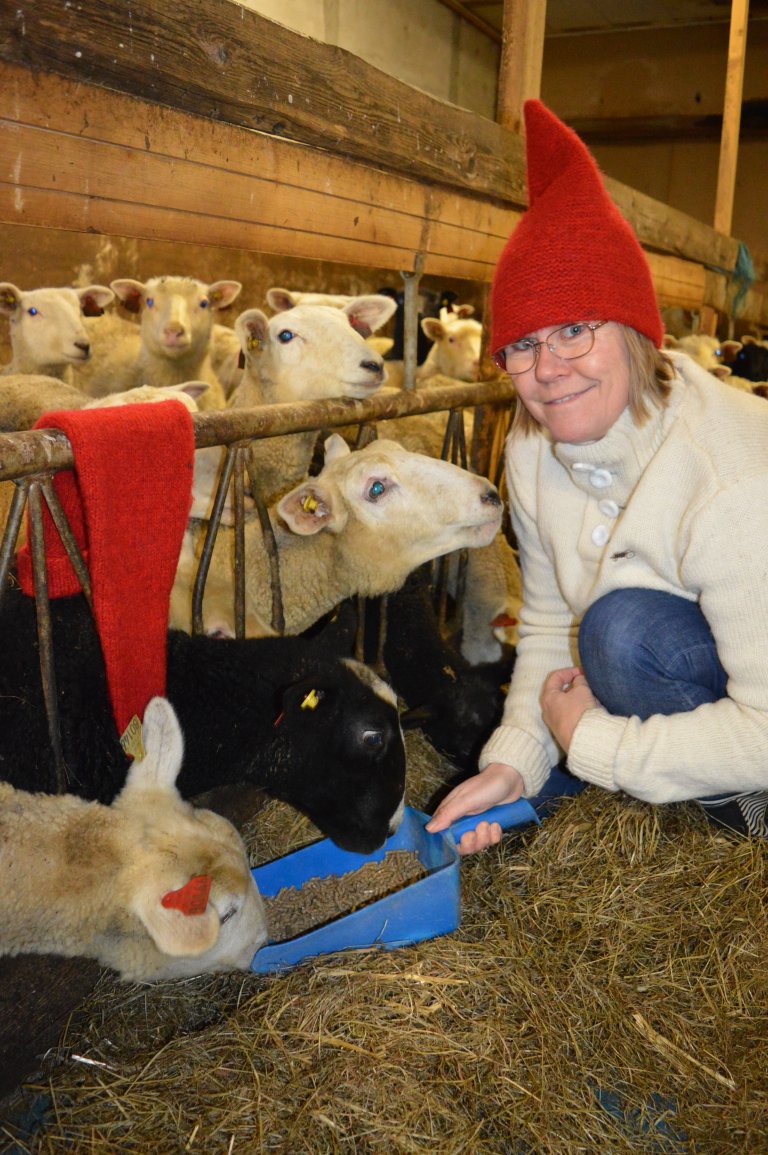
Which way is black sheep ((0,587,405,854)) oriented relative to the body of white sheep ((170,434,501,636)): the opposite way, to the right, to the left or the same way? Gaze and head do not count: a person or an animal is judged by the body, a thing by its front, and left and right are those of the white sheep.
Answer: the same way

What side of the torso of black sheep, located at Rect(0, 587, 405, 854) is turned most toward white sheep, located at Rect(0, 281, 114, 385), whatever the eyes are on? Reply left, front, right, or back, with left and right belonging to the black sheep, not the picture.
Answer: left

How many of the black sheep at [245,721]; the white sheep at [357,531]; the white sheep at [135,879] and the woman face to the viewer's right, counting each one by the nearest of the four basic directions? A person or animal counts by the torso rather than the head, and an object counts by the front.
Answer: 3

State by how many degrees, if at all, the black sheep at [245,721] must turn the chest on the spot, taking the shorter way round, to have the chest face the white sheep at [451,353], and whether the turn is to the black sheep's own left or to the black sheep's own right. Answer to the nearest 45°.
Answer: approximately 90° to the black sheep's own left

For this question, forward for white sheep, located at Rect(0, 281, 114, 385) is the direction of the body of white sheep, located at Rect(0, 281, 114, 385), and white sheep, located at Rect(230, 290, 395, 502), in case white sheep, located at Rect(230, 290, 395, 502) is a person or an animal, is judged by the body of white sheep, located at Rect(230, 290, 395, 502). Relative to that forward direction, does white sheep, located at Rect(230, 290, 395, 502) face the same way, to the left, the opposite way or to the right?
the same way

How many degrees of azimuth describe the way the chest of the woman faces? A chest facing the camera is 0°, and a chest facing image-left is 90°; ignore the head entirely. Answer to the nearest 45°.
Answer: approximately 45°

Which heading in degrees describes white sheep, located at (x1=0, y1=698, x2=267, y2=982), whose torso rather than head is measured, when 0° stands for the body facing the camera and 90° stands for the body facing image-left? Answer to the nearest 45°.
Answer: approximately 270°

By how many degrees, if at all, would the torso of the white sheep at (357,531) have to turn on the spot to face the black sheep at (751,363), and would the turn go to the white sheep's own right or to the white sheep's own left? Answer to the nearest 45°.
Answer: approximately 45° to the white sheep's own left

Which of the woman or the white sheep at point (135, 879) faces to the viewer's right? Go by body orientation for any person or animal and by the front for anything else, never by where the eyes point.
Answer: the white sheep

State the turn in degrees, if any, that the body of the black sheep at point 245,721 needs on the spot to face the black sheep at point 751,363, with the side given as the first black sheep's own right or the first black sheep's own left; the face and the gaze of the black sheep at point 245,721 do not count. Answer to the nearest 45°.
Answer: approximately 45° to the first black sheep's own left

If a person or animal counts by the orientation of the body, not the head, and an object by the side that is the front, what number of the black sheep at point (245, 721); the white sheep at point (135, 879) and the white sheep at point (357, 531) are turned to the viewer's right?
3

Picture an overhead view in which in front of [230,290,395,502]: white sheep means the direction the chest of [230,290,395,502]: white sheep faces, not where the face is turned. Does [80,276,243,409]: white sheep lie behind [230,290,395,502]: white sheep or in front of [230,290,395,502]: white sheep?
behind

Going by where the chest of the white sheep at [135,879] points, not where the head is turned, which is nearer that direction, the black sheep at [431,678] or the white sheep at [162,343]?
the black sheep

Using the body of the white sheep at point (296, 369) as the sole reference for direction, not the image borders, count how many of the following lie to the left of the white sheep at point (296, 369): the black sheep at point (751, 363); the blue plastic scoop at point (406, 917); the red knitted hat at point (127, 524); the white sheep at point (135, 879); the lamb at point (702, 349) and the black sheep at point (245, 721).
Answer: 2

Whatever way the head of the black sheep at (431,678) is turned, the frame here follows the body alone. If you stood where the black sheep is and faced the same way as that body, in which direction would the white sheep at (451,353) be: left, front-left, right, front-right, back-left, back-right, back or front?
back-left

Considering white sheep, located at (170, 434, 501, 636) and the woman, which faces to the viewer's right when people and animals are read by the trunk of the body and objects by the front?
the white sheep
